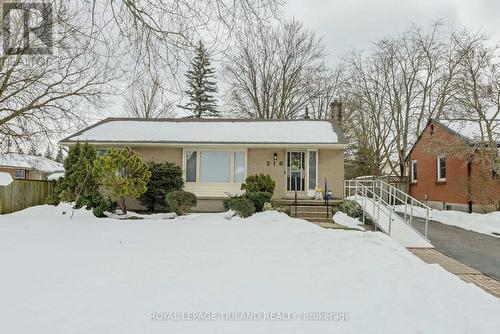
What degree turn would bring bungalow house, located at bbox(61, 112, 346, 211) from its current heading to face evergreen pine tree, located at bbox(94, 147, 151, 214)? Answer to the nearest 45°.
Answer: approximately 45° to its right

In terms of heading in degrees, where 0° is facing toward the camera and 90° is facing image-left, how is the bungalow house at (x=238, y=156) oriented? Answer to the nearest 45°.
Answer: approximately 0°

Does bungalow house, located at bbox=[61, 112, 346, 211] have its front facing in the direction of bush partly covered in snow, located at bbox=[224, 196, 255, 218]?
yes

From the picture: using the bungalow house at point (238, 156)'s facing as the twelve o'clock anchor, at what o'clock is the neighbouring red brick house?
The neighbouring red brick house is roughly at 9 o'clock from the bungalow house.

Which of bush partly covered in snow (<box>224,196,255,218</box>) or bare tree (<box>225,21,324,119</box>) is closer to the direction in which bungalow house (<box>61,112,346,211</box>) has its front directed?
the bush partly covered in snow

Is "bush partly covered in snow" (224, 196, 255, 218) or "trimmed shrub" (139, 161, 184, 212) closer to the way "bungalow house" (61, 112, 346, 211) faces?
the bush partly covered in snow

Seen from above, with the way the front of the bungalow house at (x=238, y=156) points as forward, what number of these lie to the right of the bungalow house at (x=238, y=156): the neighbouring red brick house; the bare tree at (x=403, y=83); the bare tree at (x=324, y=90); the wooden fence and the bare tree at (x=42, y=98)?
2

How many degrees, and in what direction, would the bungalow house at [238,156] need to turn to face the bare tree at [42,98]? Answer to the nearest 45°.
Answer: approximately 90° to its right

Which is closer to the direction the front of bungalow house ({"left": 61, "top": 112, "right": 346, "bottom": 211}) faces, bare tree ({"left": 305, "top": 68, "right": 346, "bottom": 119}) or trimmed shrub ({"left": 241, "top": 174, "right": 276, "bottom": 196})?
the trimmed shrub

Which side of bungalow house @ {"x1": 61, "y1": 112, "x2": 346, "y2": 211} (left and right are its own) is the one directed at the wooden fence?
right

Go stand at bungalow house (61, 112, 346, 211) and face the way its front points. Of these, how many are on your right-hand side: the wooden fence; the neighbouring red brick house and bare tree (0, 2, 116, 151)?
2

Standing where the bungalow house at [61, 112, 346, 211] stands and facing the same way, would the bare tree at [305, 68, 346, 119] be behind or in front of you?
behind
